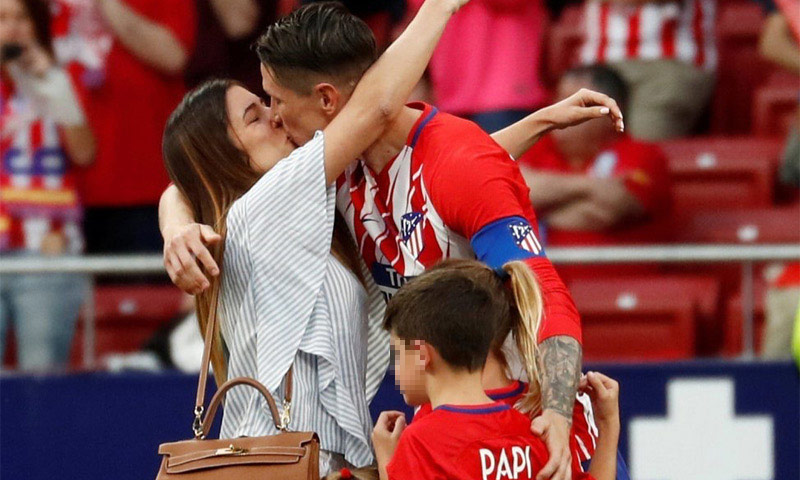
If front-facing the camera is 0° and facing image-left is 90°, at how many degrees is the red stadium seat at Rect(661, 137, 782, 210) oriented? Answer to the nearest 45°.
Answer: approximately 0°

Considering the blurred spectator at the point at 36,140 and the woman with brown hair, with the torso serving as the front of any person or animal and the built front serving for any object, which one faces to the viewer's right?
the woman with brown hair

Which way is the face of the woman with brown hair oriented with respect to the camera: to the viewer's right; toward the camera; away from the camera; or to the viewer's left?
to the viewer's right

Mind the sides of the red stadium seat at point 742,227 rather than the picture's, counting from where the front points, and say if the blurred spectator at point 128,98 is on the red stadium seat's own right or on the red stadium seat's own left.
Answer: on the red stadium seat's own right

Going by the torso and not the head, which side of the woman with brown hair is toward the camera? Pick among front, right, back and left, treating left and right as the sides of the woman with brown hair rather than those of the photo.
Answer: right

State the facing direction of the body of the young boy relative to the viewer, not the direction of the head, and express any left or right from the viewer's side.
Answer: facing away from the viewer and to the left of the viewer
